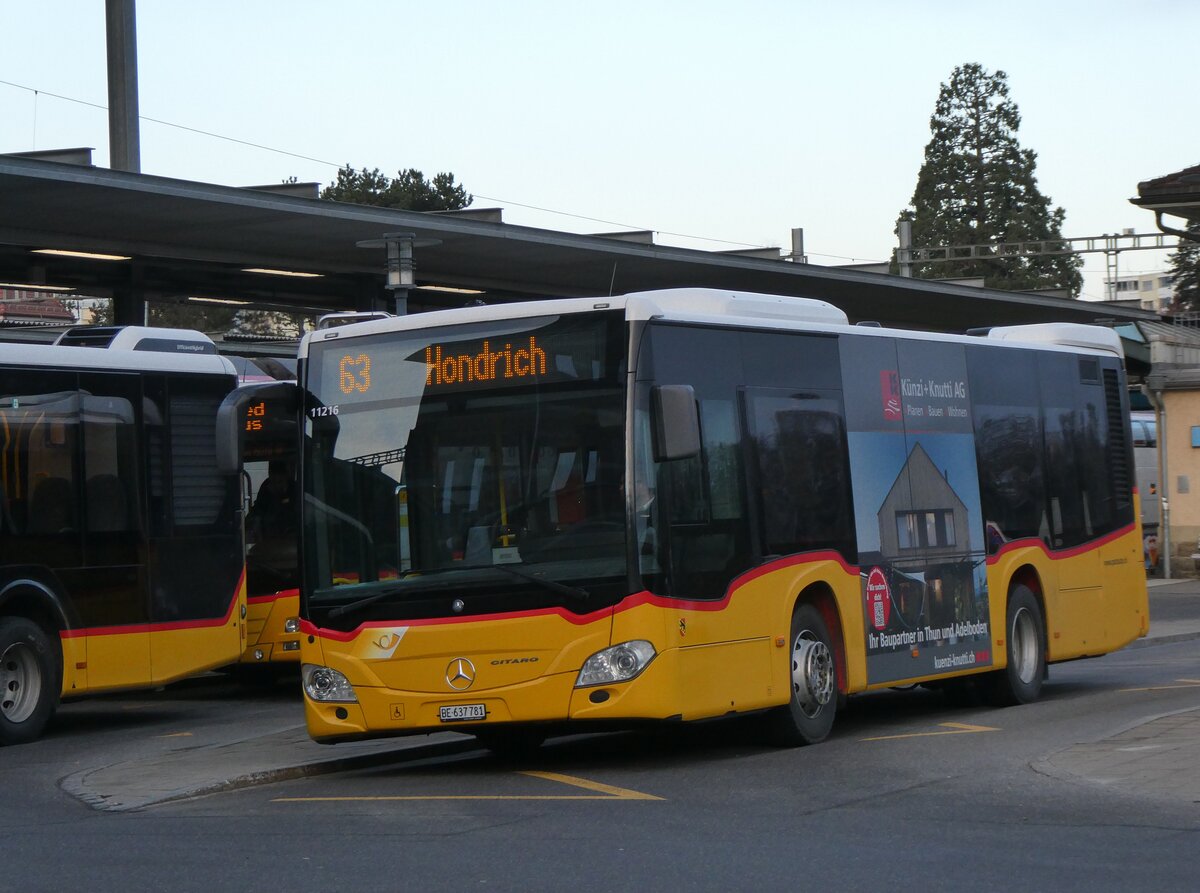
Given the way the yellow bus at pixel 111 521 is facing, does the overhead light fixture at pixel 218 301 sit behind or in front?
behind

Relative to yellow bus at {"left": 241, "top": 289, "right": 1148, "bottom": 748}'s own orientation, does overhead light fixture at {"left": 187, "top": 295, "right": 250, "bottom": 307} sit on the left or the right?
on its right

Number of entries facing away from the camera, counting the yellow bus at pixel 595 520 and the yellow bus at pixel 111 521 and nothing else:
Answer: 0

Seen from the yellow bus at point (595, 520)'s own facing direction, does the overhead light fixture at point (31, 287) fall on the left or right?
on its right

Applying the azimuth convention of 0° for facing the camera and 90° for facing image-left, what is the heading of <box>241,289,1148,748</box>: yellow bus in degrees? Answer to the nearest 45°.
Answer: approximately 45°
